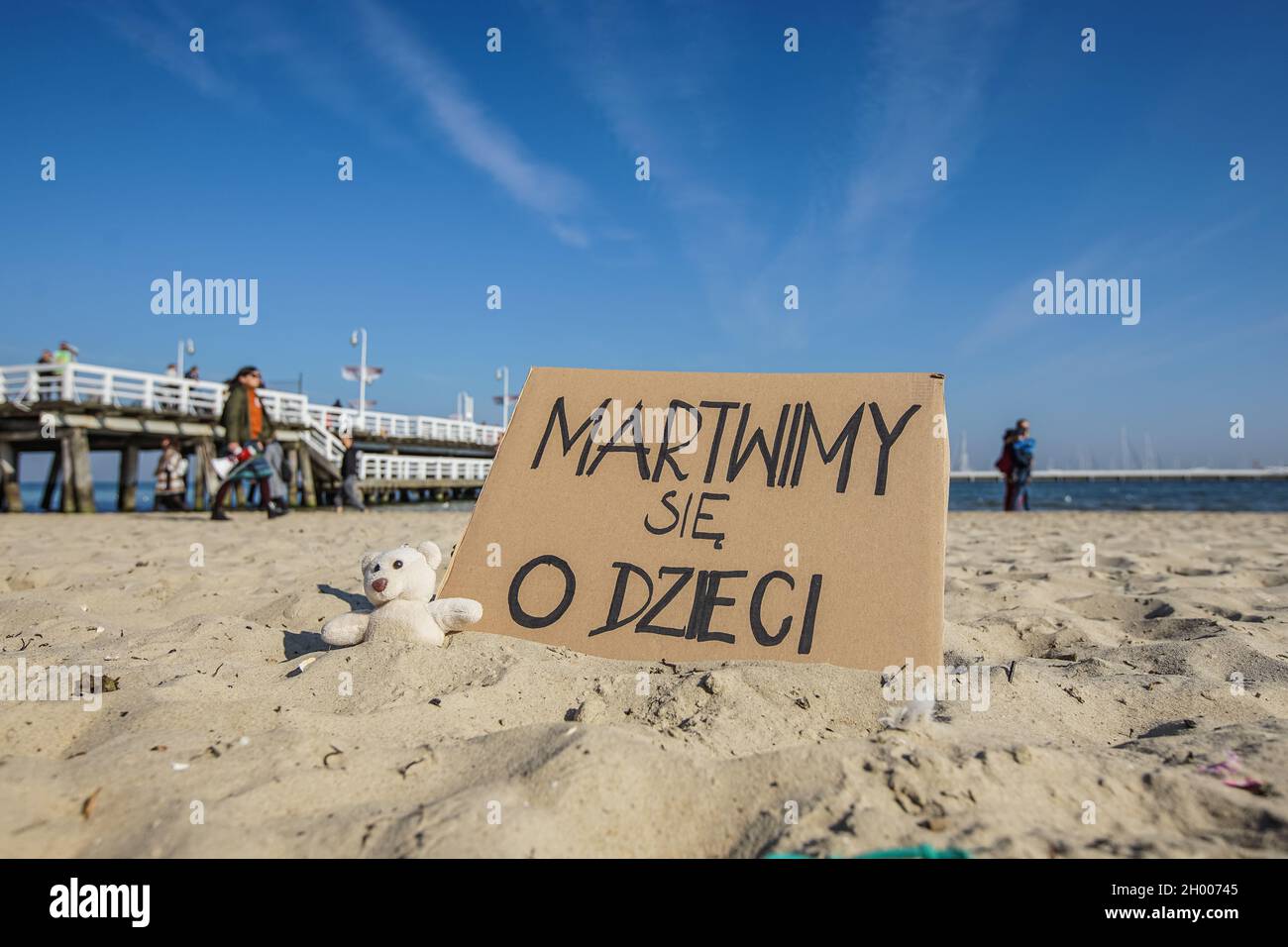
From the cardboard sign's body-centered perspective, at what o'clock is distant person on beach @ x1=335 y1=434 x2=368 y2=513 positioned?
The distant person on beach is roughly at 5 o'clock from the cardboard sign.

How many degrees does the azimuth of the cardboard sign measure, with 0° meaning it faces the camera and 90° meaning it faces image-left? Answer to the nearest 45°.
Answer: approximately 0°

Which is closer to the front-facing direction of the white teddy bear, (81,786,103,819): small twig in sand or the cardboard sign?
the small twig in sand

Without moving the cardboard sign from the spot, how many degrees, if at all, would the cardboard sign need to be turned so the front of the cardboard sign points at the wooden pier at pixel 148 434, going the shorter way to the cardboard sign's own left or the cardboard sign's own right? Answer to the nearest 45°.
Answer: approximately 135° to the cardboard sign's own right

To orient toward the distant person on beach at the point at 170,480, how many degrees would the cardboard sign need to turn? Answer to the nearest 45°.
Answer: approximately 135° to its right

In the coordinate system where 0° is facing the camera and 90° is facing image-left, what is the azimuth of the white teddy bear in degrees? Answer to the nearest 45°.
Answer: approximately 45°

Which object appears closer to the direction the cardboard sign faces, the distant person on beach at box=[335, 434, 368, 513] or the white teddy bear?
the white teddy bear
